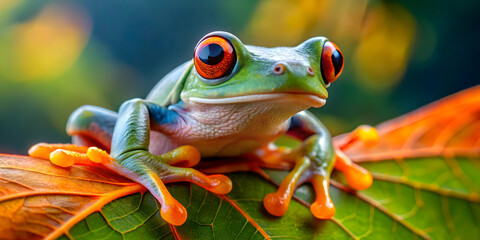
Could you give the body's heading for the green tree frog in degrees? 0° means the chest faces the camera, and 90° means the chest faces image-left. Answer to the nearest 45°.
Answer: approximately 315°
